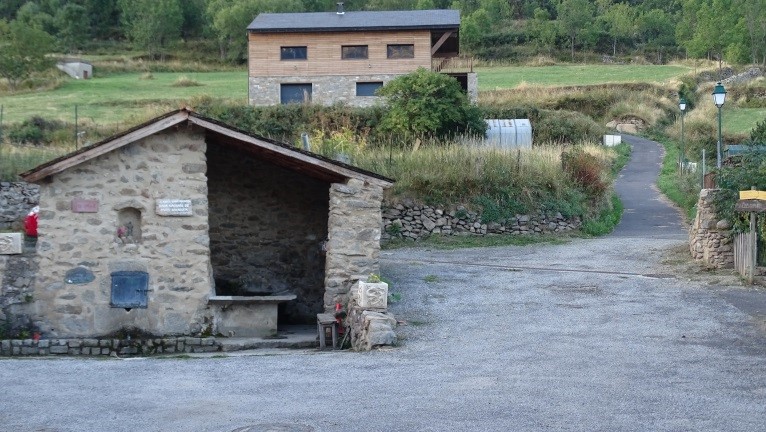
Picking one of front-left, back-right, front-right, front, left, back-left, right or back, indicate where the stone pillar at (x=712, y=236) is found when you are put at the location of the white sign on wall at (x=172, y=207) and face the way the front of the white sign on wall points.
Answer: left

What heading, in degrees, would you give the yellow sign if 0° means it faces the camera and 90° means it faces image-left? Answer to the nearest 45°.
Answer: approximately 0°

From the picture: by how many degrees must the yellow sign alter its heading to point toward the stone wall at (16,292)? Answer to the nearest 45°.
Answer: approximately 45° to its right

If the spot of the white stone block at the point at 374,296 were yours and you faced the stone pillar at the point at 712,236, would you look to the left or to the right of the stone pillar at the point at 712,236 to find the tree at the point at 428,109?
left

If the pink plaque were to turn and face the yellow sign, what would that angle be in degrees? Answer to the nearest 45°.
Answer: approximately 90° to its left

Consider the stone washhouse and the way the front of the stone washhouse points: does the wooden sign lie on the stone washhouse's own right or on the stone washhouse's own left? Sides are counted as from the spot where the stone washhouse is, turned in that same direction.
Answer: on the stone washhouse's own left

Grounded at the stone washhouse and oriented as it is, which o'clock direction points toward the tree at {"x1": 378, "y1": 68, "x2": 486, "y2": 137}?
The tree is roughly at 7 o'clock from the stone washhouse.

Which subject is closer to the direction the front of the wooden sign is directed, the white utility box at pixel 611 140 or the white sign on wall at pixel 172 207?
the white sign on wall
